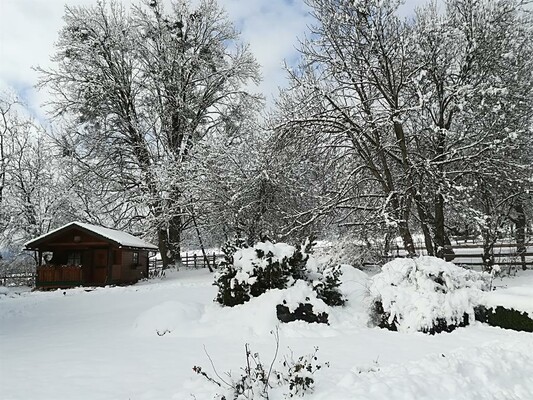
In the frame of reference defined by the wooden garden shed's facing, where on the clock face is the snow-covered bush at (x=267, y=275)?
The snow-covered bush is roughly at 10 o'clock from the wooden garden shed.

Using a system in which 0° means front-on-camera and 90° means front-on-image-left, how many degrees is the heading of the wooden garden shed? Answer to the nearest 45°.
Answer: approximately 45°

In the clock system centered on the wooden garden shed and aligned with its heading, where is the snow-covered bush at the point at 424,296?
The snow-covered bush is roughly at 10 o'clock from the wooden garden shed.

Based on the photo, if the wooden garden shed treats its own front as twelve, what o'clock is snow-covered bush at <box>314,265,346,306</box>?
The snow-covered bush is roughly at 10 o'clock from the wooden garden shed.
